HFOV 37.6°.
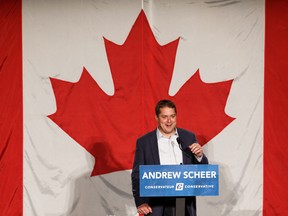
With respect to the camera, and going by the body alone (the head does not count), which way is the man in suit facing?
toward the camera

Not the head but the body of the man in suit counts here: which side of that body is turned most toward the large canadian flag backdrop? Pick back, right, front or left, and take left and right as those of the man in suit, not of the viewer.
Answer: back

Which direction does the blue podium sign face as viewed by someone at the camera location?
facing the viewer

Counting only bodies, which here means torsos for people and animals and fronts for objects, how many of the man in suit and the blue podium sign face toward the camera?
2

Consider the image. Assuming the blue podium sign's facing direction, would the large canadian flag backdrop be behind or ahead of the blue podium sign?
behind
